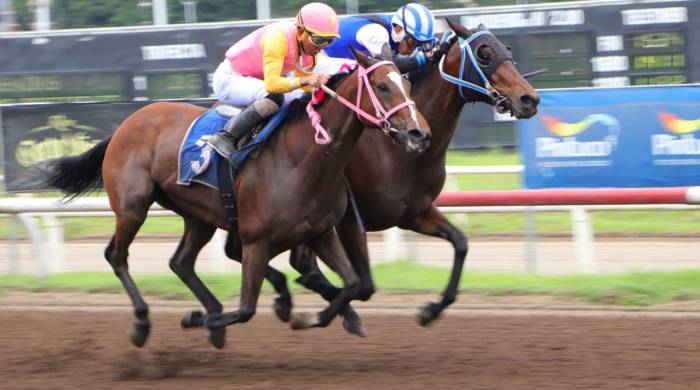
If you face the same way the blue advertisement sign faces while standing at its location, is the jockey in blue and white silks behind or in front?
in front

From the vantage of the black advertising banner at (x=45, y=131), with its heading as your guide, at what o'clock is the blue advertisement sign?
The blue advertisement sign is roughly at 10 o'clock from the black advertising banner.

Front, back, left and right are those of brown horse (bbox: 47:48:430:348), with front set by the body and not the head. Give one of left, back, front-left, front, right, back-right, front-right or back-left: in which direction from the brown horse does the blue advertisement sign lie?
front-left

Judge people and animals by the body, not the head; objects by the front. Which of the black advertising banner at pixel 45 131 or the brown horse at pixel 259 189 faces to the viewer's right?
the brown horse

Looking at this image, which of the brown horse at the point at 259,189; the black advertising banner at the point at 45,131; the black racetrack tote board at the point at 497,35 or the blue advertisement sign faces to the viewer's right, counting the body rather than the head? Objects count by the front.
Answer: the brown horse

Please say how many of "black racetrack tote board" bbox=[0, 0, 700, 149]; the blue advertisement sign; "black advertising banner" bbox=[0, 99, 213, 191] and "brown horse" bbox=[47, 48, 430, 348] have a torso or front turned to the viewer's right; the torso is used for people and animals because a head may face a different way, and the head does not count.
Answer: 1

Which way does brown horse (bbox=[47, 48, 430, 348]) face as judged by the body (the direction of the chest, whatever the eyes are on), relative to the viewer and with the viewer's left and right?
facing to the right of the viewer

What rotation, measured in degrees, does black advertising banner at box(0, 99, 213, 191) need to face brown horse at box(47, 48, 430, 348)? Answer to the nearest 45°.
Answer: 0° — it already faces it

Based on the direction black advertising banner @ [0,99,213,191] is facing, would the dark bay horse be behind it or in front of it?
in front

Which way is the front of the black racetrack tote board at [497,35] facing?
toward the camera

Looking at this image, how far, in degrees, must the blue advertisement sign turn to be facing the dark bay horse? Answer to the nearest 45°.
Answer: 0° — it already faces it

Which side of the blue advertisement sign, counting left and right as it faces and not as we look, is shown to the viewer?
front
